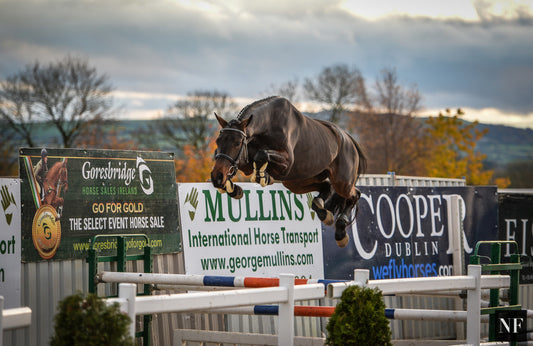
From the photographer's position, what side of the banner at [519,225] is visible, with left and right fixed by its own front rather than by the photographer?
front

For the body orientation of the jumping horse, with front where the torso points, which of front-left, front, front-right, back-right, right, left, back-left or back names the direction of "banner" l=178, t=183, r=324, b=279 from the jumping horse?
back-right

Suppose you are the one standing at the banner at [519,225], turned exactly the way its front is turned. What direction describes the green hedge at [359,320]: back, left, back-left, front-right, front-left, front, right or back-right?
front

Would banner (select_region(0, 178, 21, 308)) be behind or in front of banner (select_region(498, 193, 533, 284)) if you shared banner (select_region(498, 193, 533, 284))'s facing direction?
in front

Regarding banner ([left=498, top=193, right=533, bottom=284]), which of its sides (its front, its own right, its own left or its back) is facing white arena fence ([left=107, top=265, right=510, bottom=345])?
front

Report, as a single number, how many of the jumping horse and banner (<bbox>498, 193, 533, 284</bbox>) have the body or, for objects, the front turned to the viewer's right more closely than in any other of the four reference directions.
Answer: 0

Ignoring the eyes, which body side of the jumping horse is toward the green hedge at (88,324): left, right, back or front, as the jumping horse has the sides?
front

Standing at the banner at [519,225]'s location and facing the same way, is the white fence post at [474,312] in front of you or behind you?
in front

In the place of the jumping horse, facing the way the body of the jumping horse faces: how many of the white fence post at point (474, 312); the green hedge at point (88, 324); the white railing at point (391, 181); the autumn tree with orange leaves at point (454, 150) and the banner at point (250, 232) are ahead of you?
1

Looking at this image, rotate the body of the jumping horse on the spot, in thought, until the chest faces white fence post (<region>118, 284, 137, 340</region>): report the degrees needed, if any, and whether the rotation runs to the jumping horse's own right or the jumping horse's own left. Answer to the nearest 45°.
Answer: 0° — it already faces it

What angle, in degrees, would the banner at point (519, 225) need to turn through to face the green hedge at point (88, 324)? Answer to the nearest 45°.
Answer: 0° — it already faces it

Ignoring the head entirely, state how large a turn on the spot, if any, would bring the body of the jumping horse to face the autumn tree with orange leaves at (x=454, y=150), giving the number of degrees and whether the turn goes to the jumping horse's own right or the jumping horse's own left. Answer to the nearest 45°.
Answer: approximately 135° to the jumping horse's own right

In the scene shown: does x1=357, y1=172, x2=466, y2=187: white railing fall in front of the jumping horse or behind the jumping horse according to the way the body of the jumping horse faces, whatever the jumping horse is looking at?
behind
